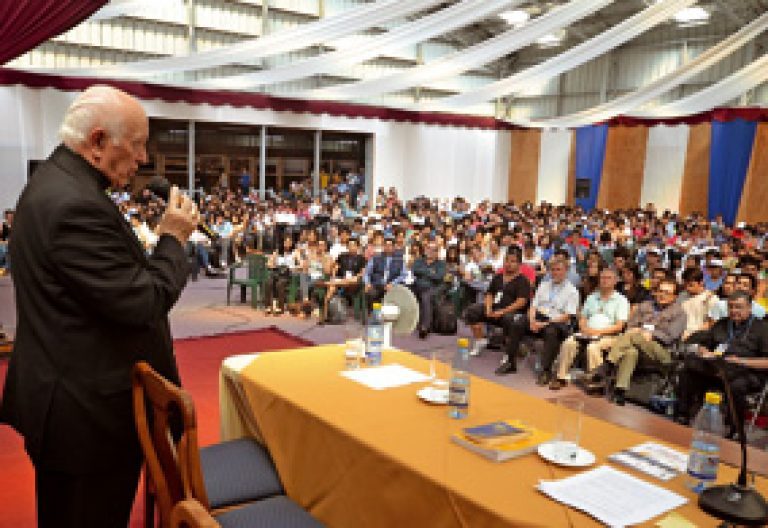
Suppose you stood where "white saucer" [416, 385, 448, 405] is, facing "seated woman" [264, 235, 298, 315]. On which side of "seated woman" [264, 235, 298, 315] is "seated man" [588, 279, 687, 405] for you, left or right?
right

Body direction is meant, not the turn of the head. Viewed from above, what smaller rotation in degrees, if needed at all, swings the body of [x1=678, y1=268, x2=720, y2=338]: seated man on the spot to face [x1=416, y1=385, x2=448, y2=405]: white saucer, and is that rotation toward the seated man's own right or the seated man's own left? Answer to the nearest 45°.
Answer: approximately 45° to the seated man's own left

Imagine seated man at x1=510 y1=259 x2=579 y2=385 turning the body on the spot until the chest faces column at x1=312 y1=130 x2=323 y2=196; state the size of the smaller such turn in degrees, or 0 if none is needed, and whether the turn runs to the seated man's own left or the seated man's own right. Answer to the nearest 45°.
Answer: approximately 90° to the seated man's own right

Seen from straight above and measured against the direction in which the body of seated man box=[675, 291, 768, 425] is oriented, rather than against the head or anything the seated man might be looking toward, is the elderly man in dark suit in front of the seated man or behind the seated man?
in front

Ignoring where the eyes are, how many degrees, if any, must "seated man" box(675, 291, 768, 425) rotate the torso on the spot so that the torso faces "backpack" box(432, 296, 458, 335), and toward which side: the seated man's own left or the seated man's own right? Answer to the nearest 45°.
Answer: approximately 90° to the seated man's own right

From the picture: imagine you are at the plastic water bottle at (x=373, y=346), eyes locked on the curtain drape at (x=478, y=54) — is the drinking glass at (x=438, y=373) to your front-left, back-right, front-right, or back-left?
back-right

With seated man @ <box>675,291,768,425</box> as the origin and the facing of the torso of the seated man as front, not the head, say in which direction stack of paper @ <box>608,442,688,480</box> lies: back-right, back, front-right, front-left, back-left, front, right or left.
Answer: front-left

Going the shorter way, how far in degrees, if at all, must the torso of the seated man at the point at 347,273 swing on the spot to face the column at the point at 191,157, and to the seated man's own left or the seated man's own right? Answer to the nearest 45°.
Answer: approximately 90° to the seated man's own right

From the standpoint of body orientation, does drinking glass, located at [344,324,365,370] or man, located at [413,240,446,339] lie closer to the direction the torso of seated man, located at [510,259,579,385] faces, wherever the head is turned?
the drinking glass

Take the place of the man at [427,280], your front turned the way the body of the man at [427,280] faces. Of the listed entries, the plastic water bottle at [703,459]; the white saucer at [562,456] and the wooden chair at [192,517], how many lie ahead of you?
3

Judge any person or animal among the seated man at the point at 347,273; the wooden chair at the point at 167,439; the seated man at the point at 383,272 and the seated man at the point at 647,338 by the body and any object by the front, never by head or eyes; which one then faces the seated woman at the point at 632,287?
the wooden chair

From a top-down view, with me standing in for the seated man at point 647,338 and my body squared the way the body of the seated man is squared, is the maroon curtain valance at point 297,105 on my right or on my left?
on my right

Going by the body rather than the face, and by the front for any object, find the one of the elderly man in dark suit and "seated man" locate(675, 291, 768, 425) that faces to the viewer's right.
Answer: the elderly man in dark suit
